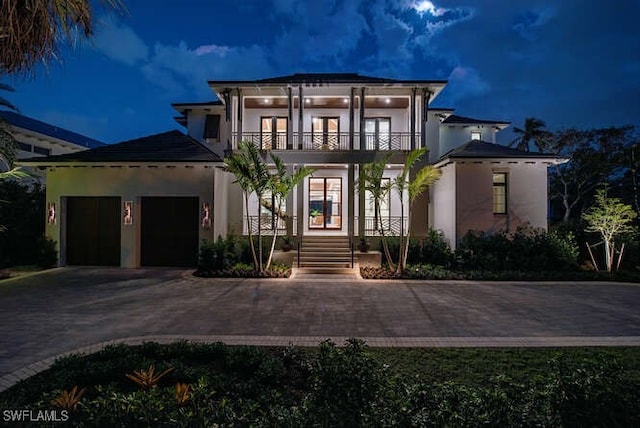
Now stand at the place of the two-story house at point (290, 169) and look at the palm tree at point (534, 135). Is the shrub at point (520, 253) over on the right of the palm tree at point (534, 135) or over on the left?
right

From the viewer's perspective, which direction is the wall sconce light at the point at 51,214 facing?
toward the camera

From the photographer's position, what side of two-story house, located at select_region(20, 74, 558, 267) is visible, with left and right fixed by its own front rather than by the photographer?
front

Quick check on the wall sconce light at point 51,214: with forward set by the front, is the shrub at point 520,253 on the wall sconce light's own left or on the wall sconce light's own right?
on the wall sconce light's own left

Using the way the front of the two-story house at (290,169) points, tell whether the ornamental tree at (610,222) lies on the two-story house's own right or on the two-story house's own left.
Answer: on the two-story house's own left

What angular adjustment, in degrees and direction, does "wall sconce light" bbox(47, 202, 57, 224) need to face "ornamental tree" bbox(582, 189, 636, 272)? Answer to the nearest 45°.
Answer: approximately 45° to its left

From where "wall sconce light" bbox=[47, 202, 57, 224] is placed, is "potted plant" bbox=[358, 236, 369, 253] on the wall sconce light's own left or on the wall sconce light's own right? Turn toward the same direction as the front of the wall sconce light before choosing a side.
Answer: on the wall sconce light's own left

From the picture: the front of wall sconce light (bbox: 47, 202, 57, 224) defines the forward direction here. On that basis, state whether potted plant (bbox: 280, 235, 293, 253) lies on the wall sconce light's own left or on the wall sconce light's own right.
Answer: on the wall sconce light's own left

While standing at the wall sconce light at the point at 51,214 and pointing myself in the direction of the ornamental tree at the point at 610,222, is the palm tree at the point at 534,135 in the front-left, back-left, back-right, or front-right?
front-left

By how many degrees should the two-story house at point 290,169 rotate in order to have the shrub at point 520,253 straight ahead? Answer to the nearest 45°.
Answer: approximately 90° to its left

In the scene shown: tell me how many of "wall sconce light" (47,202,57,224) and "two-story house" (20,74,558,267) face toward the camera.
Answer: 2

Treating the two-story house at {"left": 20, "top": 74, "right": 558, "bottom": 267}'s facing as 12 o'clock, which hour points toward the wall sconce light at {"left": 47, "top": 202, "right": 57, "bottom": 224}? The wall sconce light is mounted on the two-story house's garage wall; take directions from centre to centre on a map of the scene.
The wall sconce light is roughly at 3 o'clock from the two-story house.

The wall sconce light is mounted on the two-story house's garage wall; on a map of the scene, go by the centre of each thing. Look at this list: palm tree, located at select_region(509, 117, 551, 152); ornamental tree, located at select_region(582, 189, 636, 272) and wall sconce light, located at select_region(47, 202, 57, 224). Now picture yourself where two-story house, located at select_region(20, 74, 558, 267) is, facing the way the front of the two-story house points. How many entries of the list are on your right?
1
